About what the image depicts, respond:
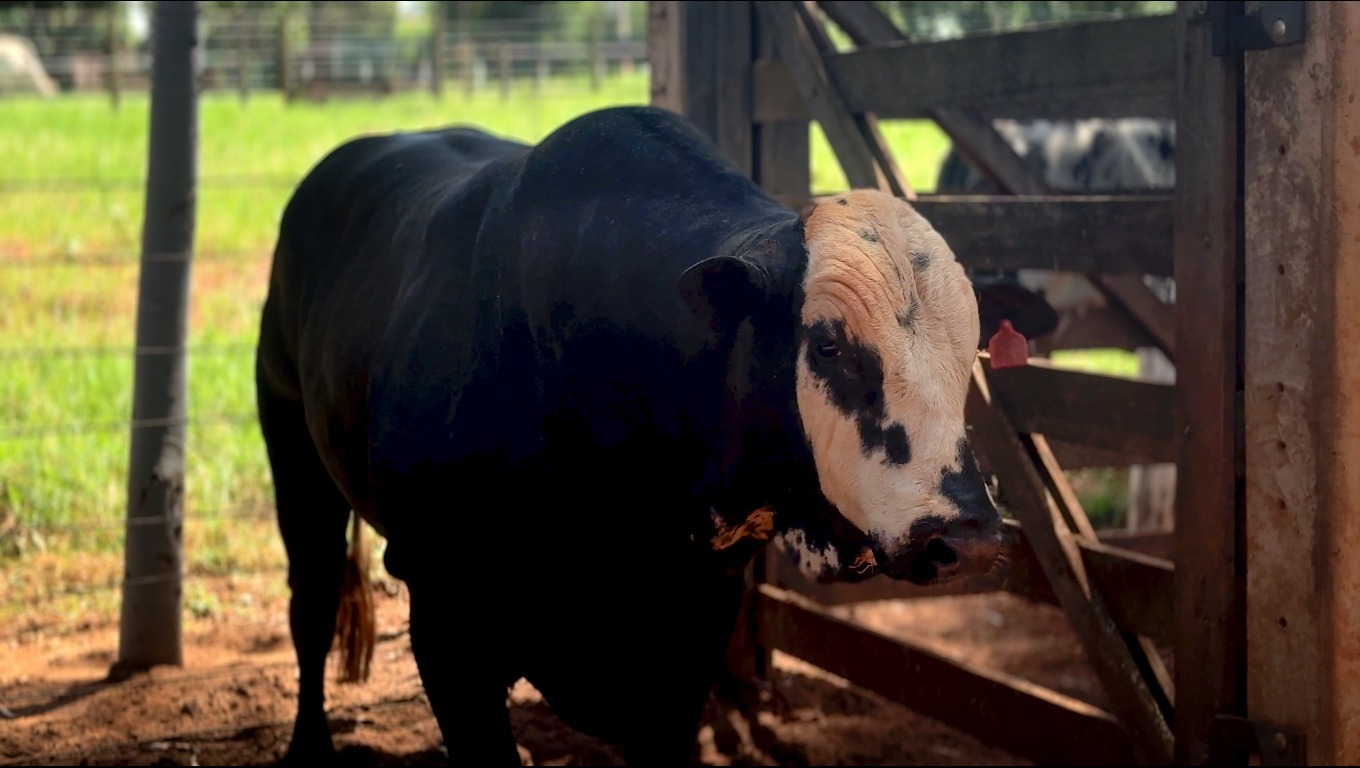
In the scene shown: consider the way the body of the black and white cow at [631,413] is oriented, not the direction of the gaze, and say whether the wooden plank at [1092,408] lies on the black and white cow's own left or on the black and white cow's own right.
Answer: on the black and white cow's own left

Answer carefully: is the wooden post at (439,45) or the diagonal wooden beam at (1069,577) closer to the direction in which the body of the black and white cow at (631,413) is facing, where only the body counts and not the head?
the diagonal wooden beam

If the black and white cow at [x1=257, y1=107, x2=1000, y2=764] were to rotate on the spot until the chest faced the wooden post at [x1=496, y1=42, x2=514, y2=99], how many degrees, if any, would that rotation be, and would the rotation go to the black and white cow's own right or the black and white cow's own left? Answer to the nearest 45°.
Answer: approximately 135° to the black and white cow's own left

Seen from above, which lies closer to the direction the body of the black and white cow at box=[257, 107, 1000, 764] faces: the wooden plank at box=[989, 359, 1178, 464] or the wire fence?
the wooden plank

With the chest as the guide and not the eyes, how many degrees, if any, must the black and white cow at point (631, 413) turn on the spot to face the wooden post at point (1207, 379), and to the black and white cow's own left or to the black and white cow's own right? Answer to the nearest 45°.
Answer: approximately 45° to the black and white cow's own left

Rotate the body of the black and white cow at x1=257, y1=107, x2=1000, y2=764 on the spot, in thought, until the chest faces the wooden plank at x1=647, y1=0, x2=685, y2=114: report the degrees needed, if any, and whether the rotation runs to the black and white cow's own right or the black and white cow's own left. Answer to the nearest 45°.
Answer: approximately 135° to the black and white cow's own left

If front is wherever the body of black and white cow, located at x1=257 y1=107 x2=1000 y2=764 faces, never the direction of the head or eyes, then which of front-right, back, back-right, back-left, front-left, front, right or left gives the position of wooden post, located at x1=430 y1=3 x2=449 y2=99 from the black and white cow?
back-left

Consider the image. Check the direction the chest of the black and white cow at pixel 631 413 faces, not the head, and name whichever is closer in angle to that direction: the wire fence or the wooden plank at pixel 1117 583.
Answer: the wooden plank

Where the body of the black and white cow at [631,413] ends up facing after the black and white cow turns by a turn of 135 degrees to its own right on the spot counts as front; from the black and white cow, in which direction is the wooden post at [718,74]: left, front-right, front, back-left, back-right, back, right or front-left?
right

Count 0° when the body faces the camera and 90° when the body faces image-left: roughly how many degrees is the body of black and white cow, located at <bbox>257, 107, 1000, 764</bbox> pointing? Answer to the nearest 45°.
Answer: approximately 315°

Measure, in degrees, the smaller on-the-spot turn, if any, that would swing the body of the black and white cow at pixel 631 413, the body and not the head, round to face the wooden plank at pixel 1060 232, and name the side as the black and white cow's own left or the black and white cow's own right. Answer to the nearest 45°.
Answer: approximately 90° to the black and white cow's own left
